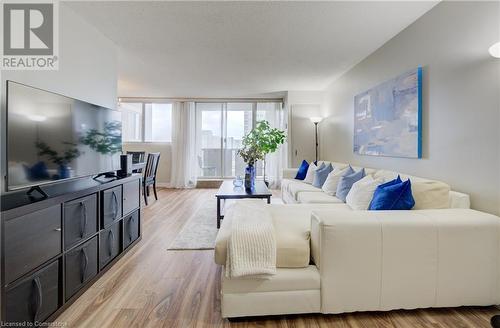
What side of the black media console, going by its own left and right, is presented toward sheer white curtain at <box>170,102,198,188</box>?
left

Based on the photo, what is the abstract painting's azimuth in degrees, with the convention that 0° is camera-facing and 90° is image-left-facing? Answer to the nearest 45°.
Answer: approximately 45°

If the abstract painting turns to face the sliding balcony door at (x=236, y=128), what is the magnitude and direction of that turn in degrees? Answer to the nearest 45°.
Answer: approximately 90° to its right

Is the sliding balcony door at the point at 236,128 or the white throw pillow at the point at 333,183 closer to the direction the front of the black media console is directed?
the white throw pillow

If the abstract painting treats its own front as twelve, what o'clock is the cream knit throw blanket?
The cream knit throw blanket is roughly at 11 o'clock from the abstract painting.

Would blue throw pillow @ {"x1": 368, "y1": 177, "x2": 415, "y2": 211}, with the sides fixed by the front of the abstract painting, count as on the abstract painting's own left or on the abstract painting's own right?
on the abstract painting's own left

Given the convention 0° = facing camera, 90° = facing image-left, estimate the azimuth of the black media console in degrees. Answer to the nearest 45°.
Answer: approximately 315°

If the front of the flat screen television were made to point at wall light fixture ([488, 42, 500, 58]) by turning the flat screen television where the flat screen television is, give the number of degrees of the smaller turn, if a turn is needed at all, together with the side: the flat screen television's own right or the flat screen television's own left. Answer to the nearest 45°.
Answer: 0° — it already faces it

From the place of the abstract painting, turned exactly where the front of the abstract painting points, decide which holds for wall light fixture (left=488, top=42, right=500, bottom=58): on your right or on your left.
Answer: on your left

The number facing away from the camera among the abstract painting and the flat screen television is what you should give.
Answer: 0
